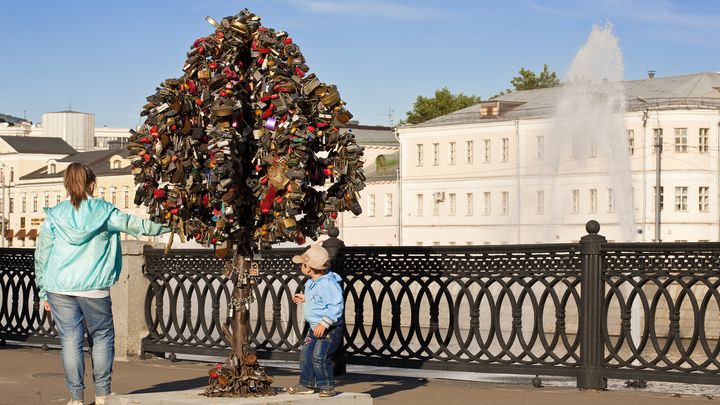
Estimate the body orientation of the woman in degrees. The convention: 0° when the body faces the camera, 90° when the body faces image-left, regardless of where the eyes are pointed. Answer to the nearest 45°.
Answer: approximately 180°

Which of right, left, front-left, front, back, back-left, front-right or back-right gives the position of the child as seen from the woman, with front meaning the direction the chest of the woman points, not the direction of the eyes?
right

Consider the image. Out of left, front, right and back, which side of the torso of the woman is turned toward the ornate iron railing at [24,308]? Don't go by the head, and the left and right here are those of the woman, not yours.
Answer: front

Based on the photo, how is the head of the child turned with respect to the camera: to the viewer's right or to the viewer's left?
to the viewer's left

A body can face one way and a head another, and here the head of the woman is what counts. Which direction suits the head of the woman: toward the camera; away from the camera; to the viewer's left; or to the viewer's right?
away from the camera

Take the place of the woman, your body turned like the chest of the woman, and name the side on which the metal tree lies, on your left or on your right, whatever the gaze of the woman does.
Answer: on your right
